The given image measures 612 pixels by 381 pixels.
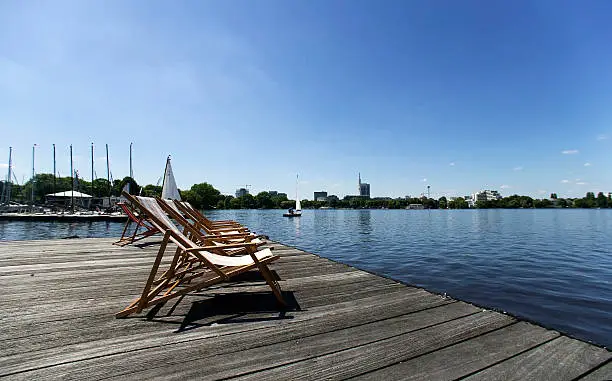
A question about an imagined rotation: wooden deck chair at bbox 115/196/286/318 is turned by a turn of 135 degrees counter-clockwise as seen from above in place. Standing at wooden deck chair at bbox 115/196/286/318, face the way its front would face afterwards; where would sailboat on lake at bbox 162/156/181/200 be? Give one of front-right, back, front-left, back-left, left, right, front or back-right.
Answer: front-right

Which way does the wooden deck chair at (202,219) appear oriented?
to the viewer's right

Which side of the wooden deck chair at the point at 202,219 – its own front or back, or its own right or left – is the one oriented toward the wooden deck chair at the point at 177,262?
right

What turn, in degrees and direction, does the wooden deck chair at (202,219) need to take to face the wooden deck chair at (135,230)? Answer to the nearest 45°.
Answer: approximately 135° to its left

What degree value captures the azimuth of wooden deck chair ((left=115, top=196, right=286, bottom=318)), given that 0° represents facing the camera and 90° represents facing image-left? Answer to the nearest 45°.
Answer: approximately 270°

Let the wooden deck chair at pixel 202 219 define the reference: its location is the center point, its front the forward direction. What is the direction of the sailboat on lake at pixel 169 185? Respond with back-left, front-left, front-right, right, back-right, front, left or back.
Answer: left

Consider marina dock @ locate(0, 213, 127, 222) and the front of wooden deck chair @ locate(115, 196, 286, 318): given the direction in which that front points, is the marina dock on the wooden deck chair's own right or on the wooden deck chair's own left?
on the wooden deck chair's own left

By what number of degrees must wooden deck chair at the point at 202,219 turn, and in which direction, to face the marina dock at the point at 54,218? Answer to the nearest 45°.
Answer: approximately 135° to its left

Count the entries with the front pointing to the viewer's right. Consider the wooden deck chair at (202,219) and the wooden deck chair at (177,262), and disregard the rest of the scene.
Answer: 2

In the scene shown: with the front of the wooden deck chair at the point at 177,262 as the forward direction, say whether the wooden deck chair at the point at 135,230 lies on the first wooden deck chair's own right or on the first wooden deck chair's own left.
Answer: on the first wooden deck chair's own left
